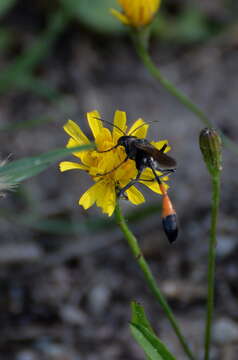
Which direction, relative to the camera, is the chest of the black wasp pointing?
to the viewer's left
